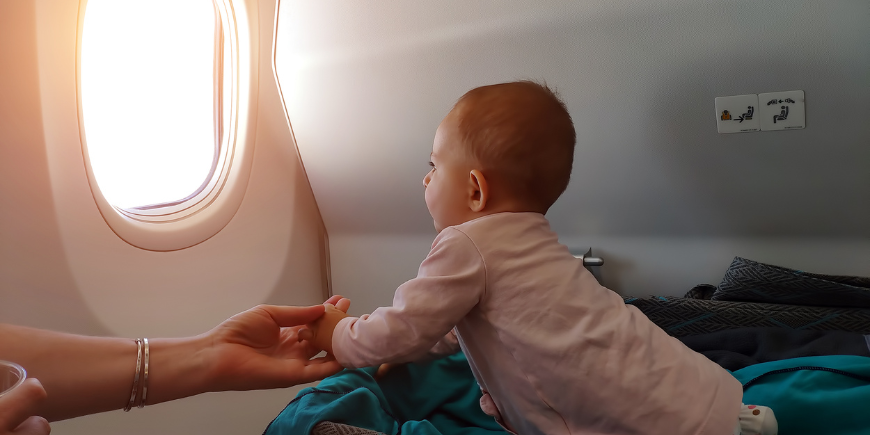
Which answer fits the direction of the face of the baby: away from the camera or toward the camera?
away from the camera

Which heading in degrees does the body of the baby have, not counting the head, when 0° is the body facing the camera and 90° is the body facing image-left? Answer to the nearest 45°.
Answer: approximately 135°

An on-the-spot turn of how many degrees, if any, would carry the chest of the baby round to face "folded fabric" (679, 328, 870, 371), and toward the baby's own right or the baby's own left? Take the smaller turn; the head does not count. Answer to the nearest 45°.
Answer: approximately 90° to the baby's own right

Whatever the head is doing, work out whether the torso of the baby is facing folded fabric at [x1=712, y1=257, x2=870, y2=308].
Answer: no

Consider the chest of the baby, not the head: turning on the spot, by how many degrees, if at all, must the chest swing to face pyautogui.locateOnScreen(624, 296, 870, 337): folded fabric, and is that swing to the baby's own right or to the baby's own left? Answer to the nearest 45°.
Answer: approximately 90° to the baby's own right
